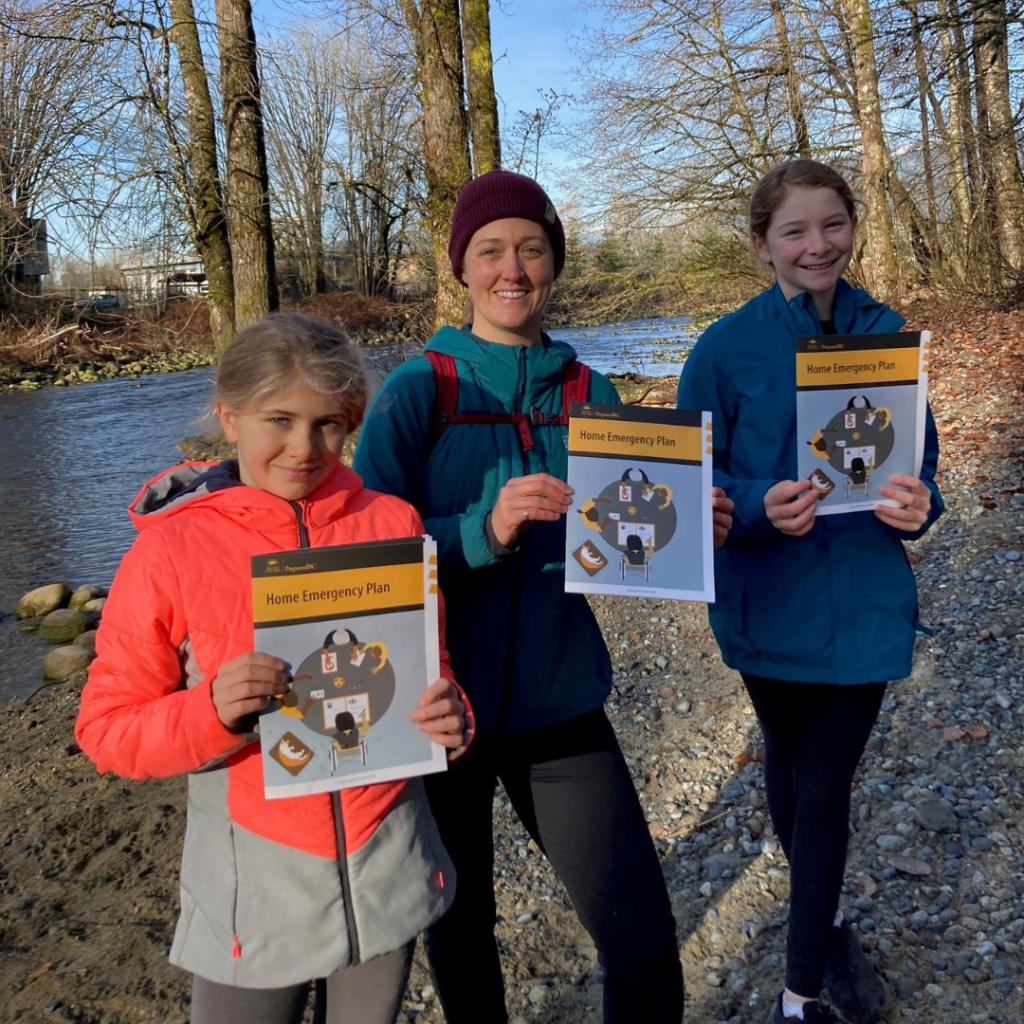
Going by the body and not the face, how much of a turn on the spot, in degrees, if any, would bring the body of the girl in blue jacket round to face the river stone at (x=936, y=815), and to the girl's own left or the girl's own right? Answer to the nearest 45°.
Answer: approximately 135° to the girl's own left

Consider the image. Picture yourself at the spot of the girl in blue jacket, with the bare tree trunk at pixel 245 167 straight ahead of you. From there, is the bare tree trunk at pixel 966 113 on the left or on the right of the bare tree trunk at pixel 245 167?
right

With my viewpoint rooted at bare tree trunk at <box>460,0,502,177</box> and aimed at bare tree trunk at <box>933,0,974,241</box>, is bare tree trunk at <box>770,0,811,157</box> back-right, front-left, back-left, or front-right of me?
front-left

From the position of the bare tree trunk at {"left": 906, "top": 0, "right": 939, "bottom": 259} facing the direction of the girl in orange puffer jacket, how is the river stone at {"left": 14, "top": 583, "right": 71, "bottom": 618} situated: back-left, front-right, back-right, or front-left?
front-right

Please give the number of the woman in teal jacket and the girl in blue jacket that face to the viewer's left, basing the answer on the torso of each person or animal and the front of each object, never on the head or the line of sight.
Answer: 0

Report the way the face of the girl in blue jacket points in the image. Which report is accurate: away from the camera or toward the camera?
toward the camera

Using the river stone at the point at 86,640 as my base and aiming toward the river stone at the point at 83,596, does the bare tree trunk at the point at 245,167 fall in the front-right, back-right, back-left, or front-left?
front-right

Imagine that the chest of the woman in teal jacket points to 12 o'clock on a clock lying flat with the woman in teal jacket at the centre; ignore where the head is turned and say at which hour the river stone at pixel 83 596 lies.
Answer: The river stone is roughly at 5 o'clock from the woman in teal jacket.

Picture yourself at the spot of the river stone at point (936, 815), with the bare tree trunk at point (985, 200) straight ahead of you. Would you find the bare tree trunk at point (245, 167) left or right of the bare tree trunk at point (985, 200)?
left

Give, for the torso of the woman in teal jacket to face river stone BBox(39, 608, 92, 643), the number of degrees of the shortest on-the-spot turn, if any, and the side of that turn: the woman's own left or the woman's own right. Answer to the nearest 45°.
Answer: approximately 135° to the woman's own right

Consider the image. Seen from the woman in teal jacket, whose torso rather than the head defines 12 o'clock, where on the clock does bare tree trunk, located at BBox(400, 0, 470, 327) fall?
The bare tree trunk is roughly at 6 o'clock from the woman in teal jacket.

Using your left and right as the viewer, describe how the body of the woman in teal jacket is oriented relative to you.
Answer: facing the viewer

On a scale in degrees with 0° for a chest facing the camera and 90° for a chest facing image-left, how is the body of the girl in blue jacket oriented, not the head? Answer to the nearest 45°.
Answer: approximately 315°

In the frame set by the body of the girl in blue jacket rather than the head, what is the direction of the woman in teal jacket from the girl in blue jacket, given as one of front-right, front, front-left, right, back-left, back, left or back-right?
right

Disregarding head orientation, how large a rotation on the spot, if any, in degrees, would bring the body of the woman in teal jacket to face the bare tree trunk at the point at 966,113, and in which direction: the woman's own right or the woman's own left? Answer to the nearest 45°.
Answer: approximately 135° to the woman's own left
